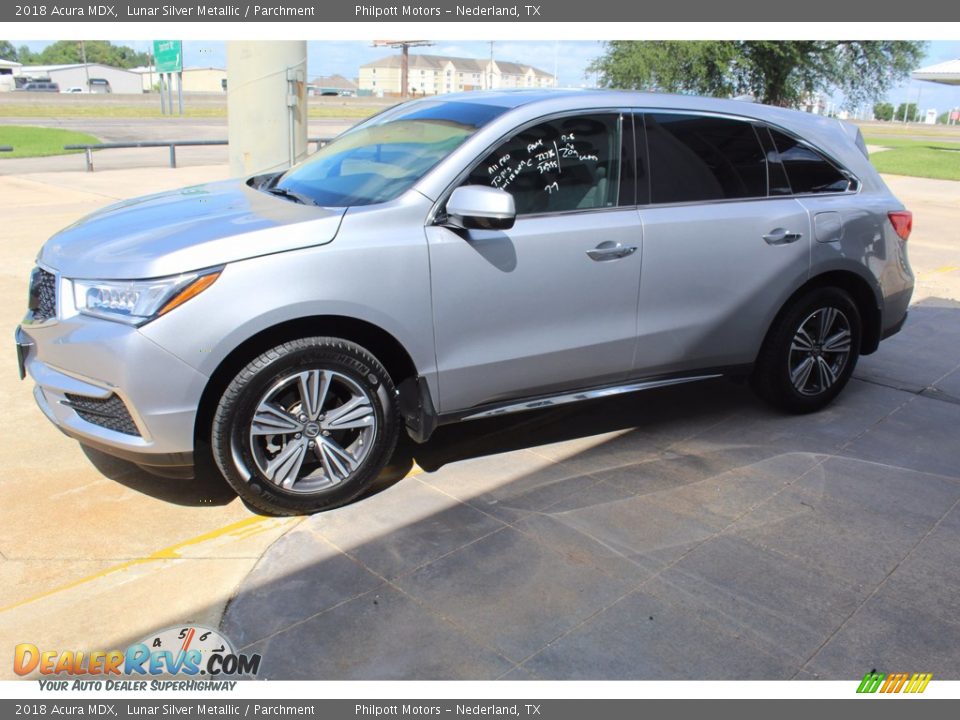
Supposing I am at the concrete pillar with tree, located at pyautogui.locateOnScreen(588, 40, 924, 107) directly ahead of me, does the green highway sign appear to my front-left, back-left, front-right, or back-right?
front-left

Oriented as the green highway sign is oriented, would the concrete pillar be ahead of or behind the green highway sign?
ahead

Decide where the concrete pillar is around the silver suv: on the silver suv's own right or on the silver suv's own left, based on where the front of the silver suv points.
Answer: on the silver suv's own right

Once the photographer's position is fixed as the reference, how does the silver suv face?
facing the viewer and to the left of the viewer

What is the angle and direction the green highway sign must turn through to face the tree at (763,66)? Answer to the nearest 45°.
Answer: approximately 45° to its left

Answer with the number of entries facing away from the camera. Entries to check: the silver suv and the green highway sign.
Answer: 0

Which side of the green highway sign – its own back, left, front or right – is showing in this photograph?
front

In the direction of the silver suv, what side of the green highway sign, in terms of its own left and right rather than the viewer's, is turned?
front

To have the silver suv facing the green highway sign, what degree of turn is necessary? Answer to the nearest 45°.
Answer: approximately 135° to its right

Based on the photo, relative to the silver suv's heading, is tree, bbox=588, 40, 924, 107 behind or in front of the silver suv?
behind

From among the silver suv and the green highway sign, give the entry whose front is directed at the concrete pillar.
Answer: the green highway sign
